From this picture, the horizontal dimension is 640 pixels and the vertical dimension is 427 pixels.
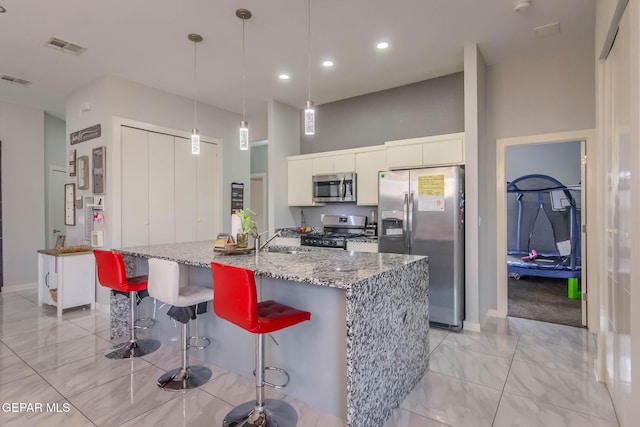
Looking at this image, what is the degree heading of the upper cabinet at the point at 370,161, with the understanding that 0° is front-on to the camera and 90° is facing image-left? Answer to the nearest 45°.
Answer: approximately 45°

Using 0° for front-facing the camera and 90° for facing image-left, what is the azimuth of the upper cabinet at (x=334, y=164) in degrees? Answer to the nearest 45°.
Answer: approximately 45°

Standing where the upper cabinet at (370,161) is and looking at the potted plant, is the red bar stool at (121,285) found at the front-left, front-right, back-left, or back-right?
front-right

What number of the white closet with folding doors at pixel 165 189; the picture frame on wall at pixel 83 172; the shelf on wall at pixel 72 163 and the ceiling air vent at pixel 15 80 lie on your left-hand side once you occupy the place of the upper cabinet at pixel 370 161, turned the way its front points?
0

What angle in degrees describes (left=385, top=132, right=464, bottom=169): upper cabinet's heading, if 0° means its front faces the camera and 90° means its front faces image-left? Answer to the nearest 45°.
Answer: approximately 45°

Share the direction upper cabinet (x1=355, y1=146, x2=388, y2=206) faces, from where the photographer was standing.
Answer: facing the viewer and to the left of the viewer

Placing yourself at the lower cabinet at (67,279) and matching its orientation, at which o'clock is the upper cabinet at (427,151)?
The upper cabinet is roughly at 9 o'clock from the lower cabinet.

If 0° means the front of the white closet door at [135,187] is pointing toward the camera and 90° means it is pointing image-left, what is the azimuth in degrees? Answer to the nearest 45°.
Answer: approximately 315°

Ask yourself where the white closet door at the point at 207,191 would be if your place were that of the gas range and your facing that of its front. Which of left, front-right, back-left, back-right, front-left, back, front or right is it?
front-right

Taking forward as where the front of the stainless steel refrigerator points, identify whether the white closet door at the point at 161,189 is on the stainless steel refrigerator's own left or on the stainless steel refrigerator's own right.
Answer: on the stainless steel refrigerator's own right

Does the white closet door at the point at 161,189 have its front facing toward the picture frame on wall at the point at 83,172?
no

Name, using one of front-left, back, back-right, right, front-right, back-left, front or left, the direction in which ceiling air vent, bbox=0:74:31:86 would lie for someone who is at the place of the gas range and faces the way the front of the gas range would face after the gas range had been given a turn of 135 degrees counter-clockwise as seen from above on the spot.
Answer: back

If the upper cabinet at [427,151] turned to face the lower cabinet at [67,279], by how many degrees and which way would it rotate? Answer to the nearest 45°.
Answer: approximately 45° to its right

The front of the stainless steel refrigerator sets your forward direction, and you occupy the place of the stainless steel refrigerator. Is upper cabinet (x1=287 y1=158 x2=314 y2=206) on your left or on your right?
on your right

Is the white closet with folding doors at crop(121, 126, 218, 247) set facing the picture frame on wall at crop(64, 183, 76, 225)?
no

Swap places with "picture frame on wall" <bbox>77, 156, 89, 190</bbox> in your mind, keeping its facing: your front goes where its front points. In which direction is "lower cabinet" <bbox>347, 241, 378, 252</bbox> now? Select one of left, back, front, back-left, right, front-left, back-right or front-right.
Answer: left

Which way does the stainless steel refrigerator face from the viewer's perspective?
toward the camera

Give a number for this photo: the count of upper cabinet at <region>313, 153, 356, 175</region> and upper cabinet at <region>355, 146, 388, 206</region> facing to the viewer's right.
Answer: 0
